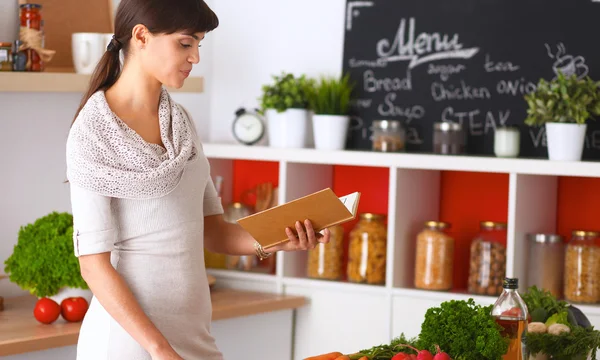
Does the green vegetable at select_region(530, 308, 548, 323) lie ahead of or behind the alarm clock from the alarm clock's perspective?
ahead

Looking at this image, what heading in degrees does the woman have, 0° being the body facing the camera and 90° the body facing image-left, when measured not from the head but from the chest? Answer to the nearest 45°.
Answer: approximately 315°

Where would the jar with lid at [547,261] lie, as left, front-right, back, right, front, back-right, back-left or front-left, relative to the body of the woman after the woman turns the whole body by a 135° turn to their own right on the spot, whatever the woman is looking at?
back-right

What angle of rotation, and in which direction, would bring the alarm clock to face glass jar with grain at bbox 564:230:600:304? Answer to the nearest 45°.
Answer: approximately 45° to its left

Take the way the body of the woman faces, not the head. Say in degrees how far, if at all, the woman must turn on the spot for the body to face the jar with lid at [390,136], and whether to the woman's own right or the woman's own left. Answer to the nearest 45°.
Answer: approximately 90° to the woman's own left

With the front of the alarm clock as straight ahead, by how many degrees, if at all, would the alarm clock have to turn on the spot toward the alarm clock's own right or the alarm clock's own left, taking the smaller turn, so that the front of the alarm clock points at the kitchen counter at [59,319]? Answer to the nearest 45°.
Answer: approximately 45° to the alarm clock's own right

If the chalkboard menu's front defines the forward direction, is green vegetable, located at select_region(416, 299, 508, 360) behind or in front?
in front

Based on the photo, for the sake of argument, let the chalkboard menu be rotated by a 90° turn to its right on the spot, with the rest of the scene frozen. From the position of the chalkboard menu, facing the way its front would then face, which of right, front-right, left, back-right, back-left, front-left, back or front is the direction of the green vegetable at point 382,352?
left

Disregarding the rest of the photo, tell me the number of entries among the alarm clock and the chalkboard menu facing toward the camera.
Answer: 2

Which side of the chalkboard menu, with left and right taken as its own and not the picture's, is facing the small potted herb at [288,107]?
right

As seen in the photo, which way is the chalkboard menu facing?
toward the camera

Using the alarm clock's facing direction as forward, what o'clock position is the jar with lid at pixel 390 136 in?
The jar with lid is roughly at 10 o'clock from the alarm clock.
